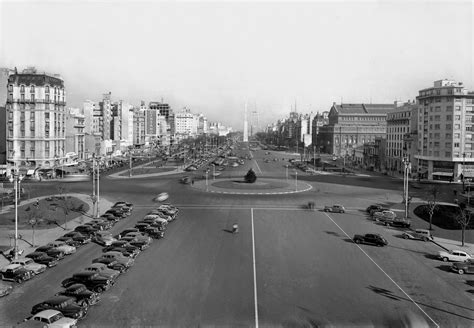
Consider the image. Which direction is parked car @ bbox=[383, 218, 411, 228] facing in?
to the viewer's left

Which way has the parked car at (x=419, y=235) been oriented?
to the viewer's left

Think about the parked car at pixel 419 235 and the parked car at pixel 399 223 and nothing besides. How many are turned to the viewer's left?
2
